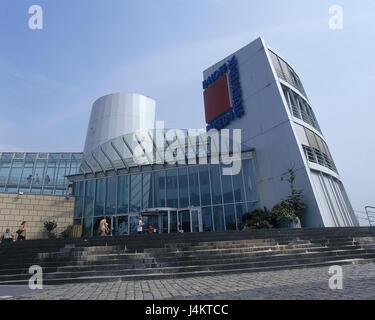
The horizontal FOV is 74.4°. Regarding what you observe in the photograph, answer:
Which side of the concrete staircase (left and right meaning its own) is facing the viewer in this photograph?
front

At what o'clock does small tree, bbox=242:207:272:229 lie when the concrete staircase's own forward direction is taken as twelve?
The small tree is roughly at 7 o'clock from the concrete staircase.

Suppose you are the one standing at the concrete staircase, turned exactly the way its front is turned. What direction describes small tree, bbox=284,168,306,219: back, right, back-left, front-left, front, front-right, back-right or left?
back-left

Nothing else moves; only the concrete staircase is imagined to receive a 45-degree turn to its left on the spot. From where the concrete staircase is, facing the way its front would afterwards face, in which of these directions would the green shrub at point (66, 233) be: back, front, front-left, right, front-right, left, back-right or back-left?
back

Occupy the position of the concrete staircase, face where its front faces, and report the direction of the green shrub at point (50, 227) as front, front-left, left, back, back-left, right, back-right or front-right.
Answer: back-right
